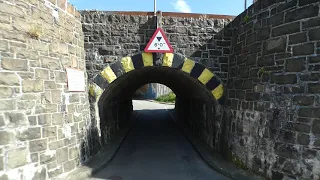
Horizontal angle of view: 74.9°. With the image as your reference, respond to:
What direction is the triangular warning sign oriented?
toward the camera

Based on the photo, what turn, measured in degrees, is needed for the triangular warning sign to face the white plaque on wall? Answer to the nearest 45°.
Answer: approximately 90° to its right

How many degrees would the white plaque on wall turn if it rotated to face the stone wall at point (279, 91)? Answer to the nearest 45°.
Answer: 0° — it already faces it

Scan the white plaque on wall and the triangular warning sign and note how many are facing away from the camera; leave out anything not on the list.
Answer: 0

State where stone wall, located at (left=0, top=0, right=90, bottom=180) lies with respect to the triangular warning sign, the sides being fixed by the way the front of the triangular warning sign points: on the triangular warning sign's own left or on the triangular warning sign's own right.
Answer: on the triangular warning sign's own right

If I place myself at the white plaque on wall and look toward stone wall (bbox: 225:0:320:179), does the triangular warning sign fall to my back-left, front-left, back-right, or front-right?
front-left

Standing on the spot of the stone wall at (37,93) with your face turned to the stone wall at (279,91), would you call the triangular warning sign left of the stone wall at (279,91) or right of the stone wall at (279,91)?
left

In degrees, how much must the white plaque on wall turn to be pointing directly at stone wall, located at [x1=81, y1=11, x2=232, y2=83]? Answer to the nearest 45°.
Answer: approximately 45° to its left
